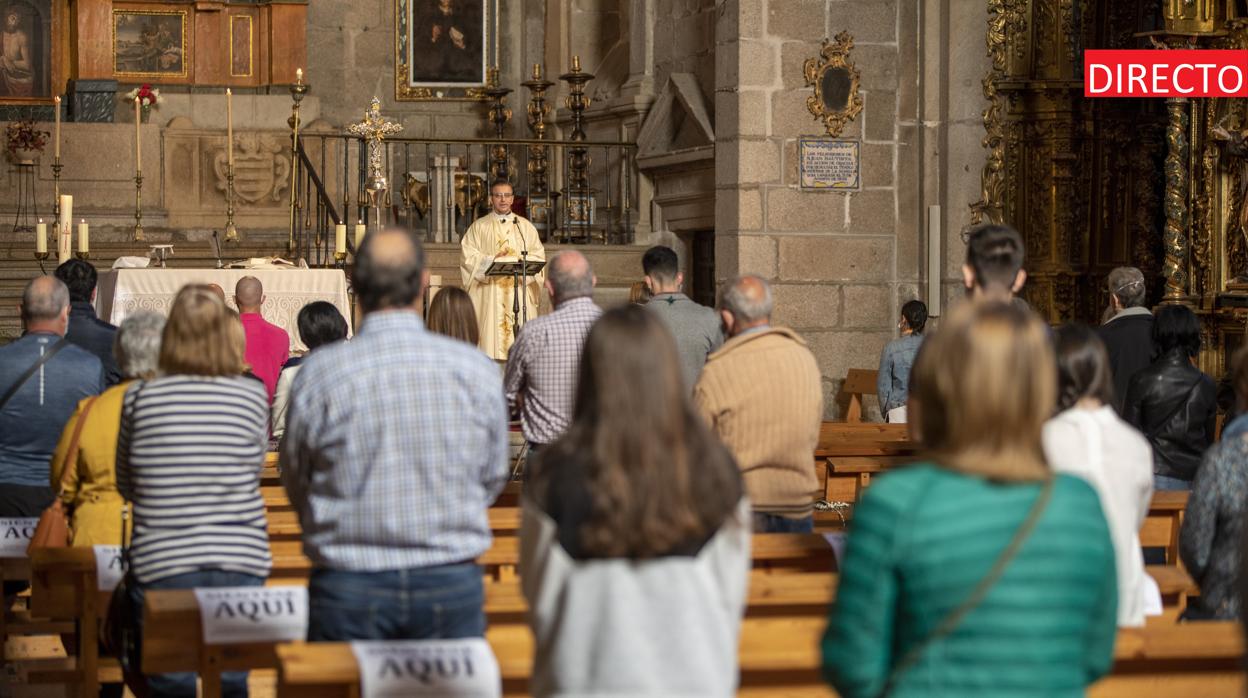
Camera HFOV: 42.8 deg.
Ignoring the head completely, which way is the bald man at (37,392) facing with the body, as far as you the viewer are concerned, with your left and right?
facing away from the viewer

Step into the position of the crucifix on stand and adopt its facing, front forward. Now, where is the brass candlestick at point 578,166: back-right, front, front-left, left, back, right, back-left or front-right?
back-left

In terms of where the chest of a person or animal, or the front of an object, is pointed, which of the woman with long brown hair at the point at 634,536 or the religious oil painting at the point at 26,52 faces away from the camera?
the woman with long brown hair

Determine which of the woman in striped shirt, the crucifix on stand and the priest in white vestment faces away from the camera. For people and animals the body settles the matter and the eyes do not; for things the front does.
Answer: the woman in striped shirt

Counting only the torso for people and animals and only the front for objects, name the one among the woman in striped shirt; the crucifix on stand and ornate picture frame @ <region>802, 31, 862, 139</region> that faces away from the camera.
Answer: the woman in striped shirt

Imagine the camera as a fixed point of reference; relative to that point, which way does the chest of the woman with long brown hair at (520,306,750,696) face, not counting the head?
away from the camera

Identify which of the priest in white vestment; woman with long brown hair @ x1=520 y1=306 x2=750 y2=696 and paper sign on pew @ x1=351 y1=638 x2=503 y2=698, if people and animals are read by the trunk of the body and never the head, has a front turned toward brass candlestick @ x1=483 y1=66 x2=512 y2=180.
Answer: the woman with long brown hair

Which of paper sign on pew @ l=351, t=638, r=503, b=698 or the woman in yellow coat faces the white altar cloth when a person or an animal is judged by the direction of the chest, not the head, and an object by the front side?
the woman in yellow coat

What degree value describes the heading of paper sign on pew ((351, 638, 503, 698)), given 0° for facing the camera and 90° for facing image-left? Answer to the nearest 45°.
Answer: approximately 0°

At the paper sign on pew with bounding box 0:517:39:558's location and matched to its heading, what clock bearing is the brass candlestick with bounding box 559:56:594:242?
The brass candlestick is roughly at 7 o'clock from the paper sign on pew.

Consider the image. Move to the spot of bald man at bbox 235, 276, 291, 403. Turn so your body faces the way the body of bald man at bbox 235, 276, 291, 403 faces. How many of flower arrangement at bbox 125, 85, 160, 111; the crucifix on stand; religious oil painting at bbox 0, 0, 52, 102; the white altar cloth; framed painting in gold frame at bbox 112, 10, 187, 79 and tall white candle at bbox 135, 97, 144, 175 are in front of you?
6

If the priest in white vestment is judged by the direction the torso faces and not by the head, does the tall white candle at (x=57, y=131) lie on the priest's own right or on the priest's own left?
on the priest's own right

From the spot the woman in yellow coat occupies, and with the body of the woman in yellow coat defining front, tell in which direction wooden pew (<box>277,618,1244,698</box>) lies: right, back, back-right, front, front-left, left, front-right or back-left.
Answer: back-right

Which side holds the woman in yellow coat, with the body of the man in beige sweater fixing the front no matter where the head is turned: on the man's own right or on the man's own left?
on the man's own left

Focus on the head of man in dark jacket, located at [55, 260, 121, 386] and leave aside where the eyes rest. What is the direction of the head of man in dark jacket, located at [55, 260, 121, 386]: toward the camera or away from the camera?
away from the camera

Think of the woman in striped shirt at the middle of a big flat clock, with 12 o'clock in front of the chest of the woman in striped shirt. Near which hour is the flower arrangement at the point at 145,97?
The flower arrangement is roughly at 12 o'clock from the woman in striped shirt.

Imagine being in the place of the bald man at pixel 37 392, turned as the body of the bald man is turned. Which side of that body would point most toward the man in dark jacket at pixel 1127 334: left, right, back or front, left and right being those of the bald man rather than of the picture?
right

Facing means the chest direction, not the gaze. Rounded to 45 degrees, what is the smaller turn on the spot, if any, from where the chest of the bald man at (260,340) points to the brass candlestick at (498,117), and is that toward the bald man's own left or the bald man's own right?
0° — they already face it

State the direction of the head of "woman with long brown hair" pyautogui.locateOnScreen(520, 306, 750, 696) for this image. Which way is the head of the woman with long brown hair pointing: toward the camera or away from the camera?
away from the camera
